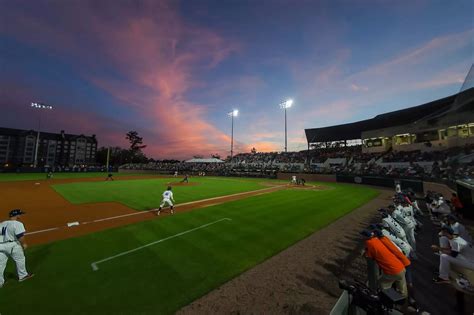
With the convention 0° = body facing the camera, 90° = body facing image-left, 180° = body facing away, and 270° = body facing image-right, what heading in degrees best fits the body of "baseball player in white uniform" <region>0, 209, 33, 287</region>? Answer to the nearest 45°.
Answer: approximately 225°

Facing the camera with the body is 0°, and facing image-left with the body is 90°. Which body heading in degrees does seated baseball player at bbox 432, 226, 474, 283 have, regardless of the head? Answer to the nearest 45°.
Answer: approximately 90°

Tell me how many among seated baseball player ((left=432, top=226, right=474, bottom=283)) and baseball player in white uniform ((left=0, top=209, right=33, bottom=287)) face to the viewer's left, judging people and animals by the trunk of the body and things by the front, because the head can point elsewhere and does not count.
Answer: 1

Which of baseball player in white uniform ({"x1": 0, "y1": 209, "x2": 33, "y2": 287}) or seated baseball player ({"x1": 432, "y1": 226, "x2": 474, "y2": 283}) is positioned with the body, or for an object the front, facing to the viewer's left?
the seated baseball player

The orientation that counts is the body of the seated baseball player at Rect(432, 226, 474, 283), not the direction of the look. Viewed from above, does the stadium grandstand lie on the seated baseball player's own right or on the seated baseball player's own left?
on the seated baseball player's own right

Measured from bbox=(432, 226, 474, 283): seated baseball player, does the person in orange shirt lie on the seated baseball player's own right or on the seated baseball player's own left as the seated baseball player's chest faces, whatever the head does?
on the seated baseball player's own left

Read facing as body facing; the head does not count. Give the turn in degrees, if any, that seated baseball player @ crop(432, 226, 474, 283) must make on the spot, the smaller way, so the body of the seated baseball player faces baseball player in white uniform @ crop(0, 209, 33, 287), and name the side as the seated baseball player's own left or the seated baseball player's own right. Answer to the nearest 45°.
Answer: approximately 45° to the seated baseball player's own left

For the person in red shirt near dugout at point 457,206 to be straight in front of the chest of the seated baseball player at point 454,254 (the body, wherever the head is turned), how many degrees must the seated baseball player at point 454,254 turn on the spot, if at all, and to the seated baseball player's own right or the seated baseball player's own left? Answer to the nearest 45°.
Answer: approximately 90° to the seated baseball player's own right

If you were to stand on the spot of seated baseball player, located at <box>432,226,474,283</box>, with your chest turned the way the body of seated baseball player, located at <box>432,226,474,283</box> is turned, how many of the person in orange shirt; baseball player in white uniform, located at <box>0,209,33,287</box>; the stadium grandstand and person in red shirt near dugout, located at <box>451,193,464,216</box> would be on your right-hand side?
2
